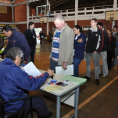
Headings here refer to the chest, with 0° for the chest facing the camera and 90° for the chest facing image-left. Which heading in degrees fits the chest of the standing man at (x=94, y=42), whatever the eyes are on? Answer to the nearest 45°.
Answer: approximately 45°

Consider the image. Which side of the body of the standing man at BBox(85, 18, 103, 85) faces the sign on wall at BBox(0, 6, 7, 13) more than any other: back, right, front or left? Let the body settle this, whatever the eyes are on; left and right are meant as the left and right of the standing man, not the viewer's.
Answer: right

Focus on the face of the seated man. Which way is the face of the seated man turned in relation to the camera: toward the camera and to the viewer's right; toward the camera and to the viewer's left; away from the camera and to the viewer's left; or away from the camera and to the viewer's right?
away from the camera and to the viewer's right

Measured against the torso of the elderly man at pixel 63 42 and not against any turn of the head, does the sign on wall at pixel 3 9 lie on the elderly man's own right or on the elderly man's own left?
on the elderly man's own right

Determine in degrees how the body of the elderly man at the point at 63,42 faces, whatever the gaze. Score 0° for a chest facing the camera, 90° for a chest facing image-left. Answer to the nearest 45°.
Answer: approximately 45°

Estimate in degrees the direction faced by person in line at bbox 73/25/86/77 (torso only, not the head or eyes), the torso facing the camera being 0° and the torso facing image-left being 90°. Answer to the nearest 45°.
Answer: approximately 45°

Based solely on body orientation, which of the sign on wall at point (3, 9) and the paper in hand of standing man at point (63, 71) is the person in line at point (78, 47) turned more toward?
the paper in hand of standing man
